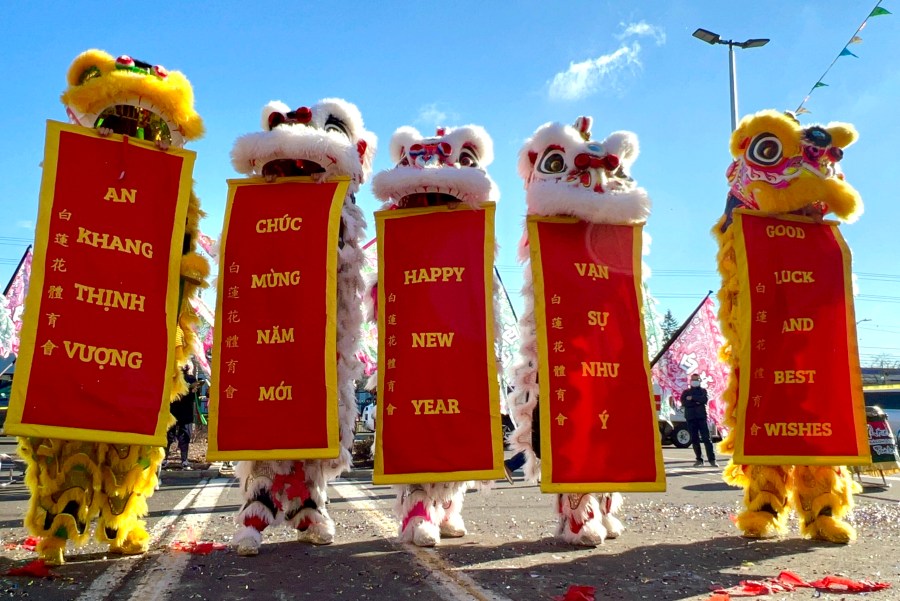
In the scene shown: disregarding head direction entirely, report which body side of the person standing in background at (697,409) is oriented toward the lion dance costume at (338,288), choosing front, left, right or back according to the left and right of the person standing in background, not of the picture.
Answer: front

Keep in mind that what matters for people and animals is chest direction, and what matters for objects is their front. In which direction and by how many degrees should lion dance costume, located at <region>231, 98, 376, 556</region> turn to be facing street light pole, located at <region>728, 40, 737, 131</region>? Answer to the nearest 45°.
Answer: approximately 180°

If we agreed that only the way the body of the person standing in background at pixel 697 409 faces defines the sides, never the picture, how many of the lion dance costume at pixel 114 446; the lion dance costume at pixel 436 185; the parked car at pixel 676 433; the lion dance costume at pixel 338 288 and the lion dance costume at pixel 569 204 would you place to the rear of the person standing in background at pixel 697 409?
1

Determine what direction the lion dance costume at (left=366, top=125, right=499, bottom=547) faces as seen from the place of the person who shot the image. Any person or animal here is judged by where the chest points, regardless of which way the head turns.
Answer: facing the viewer

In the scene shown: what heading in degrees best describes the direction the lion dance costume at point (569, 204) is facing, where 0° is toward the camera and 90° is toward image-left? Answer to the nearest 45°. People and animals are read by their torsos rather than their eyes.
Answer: approximately 315°

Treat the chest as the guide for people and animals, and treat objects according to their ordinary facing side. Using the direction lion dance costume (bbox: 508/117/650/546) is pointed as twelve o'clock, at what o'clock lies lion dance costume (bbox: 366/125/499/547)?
lion dance costume (bbox: 366/125/499/547) is roughly at 4 o'clock from lion dance costume (bbox: 508/117/650/546).

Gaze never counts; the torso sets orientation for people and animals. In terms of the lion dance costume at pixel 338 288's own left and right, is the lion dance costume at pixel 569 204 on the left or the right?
on its left

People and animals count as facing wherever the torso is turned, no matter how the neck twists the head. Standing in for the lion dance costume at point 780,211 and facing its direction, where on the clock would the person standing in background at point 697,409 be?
The person standing in background is roughly at 7 o'clock from the lion dance costume.

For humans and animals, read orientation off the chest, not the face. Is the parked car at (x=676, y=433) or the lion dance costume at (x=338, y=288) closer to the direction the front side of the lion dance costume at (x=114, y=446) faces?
the lion dance costume

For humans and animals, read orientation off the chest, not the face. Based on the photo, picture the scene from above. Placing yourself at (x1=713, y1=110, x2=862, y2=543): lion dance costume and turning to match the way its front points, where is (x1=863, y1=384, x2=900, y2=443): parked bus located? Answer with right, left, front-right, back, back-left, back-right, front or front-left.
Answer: back-left

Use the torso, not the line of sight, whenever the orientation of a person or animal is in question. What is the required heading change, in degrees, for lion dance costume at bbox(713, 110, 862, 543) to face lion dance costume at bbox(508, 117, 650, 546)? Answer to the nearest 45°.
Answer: approximately 90° to its right

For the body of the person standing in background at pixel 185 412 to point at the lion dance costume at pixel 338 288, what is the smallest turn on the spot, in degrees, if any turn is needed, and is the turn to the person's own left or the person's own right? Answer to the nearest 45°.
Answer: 0° — they already face it

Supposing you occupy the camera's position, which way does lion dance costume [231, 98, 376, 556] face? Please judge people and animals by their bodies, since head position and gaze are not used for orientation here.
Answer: facing the viewer and to the left of the viewer

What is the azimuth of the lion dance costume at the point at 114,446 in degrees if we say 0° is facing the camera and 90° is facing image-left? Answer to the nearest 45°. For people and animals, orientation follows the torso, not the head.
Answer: approximately 0°

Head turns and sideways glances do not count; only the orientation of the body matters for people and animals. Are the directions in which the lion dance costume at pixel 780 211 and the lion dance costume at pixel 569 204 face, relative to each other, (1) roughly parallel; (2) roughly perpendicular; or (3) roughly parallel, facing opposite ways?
roughly parallel

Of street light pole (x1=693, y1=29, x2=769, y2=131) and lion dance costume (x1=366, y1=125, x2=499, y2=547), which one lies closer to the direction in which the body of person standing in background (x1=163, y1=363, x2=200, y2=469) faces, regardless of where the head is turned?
the lion dance costume

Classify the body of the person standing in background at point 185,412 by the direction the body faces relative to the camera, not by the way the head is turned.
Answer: toward the camera

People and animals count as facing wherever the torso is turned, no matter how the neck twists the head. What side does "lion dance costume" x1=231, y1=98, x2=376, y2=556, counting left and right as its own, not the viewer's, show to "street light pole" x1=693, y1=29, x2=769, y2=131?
back

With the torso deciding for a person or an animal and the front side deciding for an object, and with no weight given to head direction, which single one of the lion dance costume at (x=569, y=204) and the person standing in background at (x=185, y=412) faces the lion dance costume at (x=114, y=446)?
the person standing in background

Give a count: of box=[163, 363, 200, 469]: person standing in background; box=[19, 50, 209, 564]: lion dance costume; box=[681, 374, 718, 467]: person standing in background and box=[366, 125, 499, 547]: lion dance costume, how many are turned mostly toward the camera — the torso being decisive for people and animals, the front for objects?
4

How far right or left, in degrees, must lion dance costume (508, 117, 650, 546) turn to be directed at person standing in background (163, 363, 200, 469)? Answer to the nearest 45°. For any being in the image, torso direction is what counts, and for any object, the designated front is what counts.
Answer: approximately 180°

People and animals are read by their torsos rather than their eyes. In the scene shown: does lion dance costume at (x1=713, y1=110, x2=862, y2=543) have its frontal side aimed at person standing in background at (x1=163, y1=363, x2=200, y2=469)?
no
